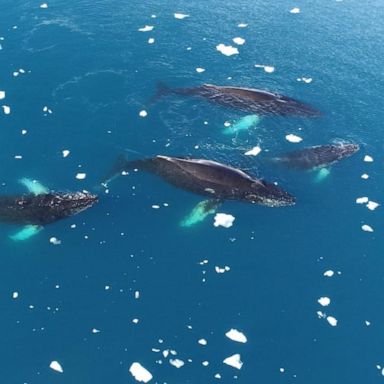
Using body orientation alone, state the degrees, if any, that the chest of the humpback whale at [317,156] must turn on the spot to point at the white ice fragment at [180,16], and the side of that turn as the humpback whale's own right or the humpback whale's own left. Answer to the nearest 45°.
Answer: approximately 135° to the humpback whale's own left

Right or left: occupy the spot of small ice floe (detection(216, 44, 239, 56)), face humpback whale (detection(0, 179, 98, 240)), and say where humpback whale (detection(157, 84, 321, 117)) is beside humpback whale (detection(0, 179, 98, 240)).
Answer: left

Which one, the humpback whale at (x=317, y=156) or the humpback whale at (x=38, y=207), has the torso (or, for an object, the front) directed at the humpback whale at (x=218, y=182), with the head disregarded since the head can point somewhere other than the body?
the humpback whale at (x=38, y=207)

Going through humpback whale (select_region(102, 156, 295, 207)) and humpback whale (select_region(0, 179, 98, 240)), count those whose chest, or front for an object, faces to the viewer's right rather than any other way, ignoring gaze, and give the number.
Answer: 2

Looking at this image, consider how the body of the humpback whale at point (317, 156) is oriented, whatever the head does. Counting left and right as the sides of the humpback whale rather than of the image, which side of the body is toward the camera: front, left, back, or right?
right

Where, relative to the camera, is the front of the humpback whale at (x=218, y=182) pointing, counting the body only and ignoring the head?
to the viewer's right

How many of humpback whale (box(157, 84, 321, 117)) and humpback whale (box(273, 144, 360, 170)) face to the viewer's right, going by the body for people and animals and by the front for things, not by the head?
2

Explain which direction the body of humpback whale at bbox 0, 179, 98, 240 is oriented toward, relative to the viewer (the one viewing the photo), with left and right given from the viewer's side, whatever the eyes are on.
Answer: facing to the right of the viewer

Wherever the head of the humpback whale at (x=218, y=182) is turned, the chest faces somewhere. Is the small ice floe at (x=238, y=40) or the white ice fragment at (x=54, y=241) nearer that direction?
the small ice floe

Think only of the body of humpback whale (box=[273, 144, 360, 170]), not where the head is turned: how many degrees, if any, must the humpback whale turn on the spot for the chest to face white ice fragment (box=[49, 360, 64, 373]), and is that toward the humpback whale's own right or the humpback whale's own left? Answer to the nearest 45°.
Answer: approximately 135° to the humpback whale's own right

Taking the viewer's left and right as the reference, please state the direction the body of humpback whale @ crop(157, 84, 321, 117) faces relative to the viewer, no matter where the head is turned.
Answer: facing to the right of the viewer

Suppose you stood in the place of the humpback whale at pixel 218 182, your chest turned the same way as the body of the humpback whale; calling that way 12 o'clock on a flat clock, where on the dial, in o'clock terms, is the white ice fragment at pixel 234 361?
The white ice fragment is roughly at 3 o'clock from the humpback whale.

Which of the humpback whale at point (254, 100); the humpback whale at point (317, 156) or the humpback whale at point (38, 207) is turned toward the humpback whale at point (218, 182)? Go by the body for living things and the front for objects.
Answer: the humpback whale at point (38, 207)
